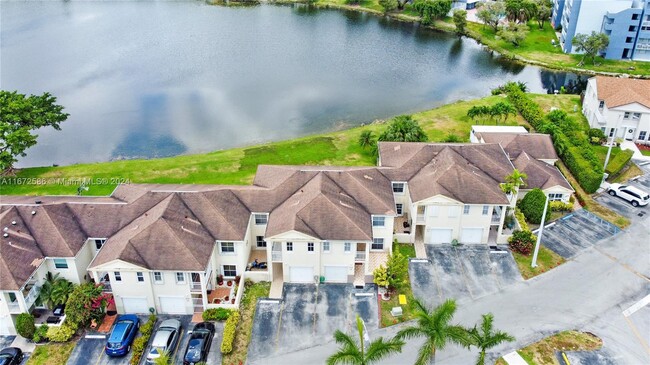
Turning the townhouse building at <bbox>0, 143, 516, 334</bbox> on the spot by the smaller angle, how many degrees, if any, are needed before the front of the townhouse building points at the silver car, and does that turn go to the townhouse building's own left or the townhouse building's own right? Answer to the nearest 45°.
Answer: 0° — it already faces it

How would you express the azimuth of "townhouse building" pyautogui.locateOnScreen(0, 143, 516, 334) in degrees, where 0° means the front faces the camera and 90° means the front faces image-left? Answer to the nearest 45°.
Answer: approximately 0°

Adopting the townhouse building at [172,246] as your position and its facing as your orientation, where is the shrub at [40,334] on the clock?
The shrub is roughly at 2 o'clock from the townhouse building.

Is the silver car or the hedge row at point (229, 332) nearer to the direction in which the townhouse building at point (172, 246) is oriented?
the silver car

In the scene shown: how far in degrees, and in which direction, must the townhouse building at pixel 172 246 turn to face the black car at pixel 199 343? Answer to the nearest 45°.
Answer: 0° — it already faces it

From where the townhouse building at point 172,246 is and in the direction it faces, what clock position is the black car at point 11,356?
The black car is roughly at 2 o'clock from the townhouse building.

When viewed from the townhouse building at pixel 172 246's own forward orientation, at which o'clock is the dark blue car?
The dark blue car is roughly at 1 o'clock from the townhouse building.

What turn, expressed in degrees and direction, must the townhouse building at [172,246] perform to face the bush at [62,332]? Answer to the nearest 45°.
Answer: approximately 45° to its right
